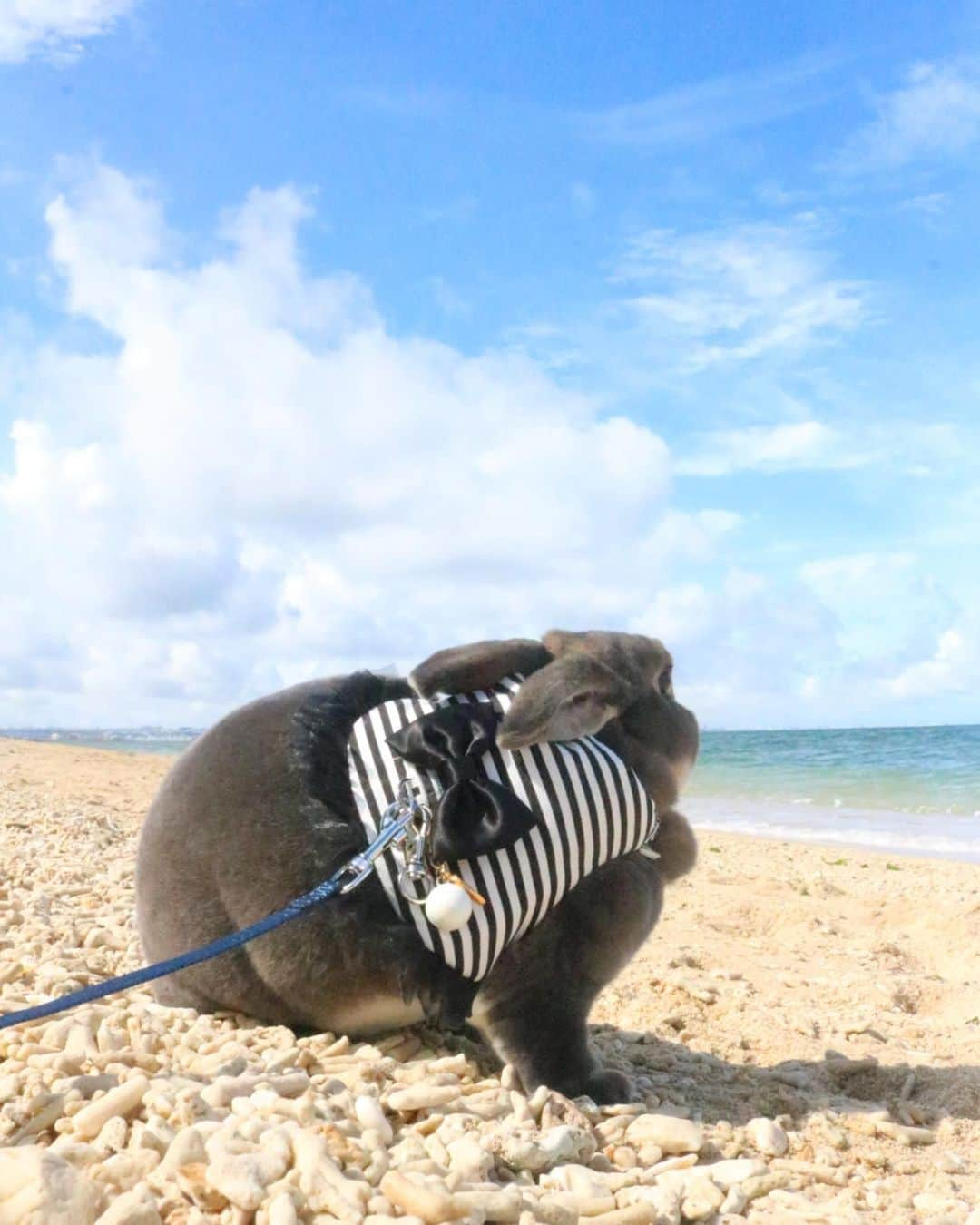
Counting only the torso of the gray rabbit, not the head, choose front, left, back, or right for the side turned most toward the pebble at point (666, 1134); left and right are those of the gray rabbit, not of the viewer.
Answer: front

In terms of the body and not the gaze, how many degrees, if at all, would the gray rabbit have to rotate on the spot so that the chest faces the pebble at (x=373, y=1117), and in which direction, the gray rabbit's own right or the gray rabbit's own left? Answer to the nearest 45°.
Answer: approximately 90° to the gray rabbit's own right

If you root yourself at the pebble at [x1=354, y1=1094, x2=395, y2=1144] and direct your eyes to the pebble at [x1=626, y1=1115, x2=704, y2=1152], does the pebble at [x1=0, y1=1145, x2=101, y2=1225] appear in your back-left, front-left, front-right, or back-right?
back-right

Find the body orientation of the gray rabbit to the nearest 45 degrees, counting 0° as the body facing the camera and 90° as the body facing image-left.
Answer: approximately 270°

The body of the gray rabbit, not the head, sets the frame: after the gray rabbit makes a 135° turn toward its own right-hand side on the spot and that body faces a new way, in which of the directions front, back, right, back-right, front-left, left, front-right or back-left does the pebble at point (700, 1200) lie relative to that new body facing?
left

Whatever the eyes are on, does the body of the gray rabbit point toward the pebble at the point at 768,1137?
yes

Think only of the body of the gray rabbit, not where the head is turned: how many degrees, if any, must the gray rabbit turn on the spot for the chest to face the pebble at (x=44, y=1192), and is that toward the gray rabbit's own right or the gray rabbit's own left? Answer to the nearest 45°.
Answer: approximately 90° to the gray rabbit's own right
